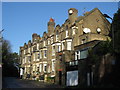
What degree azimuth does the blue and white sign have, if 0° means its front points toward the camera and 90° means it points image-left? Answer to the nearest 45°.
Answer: approximately 0°

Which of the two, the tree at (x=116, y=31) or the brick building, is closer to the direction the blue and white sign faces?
the tree

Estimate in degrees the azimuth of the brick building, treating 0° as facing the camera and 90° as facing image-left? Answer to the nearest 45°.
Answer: approximately 45°

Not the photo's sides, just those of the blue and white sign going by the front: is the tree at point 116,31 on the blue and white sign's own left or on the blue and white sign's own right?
on the blue and white sign's own left

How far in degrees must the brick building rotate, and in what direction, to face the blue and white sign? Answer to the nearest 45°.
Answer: approximately 45° to its left
